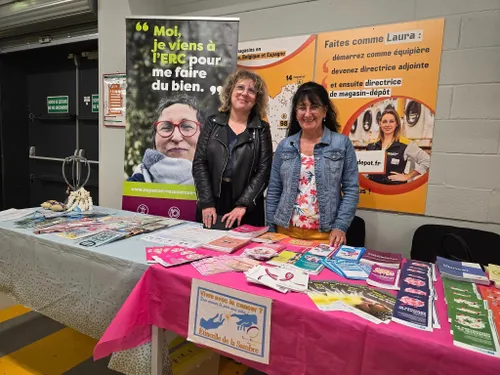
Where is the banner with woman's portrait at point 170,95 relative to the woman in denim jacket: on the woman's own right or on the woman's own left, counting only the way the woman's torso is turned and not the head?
on the woman's own right

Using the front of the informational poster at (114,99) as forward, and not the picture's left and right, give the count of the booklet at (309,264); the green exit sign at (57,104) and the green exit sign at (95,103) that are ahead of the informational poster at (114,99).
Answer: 1

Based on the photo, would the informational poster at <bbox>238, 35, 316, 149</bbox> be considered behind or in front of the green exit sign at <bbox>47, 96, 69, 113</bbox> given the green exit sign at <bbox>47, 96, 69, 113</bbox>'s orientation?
in front

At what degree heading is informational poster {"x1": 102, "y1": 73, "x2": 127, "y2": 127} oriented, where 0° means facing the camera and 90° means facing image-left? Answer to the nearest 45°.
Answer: approximately 0°

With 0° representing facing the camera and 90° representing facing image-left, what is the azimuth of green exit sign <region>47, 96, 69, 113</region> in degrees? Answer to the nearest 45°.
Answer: approximately 0°

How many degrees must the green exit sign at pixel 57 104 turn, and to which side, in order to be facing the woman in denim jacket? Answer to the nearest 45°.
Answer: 0° — it already faces them

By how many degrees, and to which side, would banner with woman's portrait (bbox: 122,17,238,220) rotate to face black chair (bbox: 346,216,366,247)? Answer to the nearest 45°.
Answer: approximately 45° to its left

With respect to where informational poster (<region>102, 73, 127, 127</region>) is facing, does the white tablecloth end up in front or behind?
in front

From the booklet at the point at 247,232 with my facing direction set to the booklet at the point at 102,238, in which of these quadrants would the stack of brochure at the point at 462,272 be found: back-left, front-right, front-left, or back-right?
back-left

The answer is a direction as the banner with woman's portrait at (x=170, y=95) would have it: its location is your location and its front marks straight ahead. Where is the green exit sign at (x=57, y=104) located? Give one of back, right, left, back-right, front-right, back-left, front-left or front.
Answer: back-right
